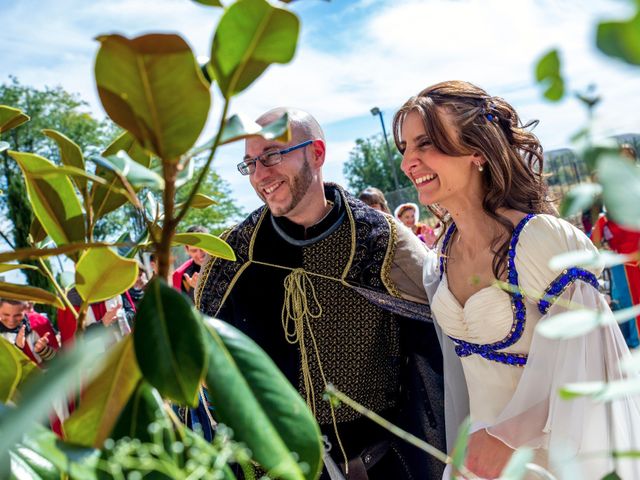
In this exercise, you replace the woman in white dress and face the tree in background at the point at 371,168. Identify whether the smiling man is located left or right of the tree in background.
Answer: left

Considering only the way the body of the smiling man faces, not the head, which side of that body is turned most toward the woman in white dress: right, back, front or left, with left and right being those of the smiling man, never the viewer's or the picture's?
left

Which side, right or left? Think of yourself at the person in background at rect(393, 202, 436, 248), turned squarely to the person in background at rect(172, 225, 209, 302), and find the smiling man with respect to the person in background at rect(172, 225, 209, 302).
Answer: left

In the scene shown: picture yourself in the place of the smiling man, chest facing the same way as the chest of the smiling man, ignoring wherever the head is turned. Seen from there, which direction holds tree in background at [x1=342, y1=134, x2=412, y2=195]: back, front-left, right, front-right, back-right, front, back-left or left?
back-right

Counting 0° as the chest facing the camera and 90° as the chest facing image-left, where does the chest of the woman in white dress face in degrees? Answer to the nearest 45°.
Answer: approximately 45°

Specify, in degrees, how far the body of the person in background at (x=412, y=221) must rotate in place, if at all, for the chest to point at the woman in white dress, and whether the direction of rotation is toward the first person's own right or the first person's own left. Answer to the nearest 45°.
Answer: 0° — they already face them

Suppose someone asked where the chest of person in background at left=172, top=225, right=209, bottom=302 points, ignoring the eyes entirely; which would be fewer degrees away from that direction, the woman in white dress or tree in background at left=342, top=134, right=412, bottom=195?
the woman in white dress
